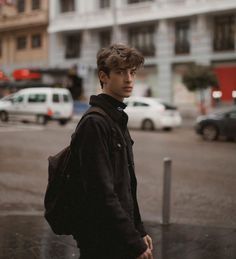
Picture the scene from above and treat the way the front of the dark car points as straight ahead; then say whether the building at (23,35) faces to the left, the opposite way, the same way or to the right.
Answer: to the left

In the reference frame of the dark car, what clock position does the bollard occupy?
The bollard is roughly at 9 o'clock from the dark car.

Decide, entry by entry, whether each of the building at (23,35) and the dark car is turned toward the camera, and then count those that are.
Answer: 1

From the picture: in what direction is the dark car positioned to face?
to the viewer's left

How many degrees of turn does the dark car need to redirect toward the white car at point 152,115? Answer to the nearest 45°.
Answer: approximately 45° to its right

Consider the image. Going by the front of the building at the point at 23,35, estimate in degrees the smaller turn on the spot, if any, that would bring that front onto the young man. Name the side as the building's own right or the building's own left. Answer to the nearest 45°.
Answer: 0° — it already faces them

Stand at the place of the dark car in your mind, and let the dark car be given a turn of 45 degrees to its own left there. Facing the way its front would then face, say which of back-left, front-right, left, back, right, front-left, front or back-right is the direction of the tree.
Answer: back-right

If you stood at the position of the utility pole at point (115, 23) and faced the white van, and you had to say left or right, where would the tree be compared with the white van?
left

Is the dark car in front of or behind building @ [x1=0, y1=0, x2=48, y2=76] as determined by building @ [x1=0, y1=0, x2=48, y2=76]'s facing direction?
in front

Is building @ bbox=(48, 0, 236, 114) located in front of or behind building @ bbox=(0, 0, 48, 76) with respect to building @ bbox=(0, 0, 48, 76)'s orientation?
in front

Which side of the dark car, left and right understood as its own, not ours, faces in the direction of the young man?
left

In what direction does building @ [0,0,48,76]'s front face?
toward the camera

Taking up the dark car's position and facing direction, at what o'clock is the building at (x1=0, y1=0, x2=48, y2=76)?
The building is roughly at 2 o'clock from the dark car.

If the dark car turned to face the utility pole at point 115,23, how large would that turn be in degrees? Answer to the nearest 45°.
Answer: approximately 45° to its right
